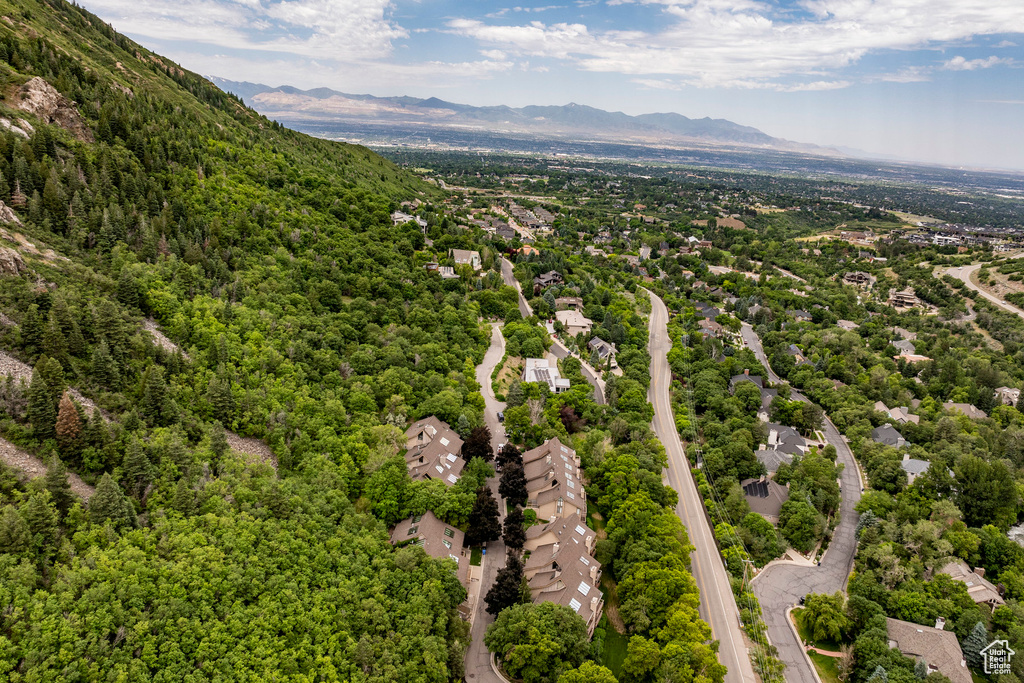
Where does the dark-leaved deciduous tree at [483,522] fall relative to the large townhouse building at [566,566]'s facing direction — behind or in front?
in front

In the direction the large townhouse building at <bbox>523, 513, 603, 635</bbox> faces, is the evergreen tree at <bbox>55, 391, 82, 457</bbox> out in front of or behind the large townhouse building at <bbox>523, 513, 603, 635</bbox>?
in front

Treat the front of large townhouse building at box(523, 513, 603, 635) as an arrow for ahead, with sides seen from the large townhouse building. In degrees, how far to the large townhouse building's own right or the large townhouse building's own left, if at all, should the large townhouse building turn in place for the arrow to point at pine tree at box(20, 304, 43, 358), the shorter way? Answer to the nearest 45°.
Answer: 0° — it already faces it

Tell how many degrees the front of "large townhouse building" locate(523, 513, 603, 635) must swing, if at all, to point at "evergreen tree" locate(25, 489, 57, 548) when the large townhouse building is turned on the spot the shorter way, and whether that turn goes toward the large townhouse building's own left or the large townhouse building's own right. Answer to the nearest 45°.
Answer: approximately 45° to the large townhouse building's own left

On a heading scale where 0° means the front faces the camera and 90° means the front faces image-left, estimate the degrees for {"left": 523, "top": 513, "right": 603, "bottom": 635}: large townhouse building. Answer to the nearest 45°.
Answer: approximately 90°

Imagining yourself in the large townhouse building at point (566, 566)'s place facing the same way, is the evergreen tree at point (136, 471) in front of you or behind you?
in front

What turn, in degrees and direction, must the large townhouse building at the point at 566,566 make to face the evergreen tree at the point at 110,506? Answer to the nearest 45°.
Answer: approximately 45° to its left
